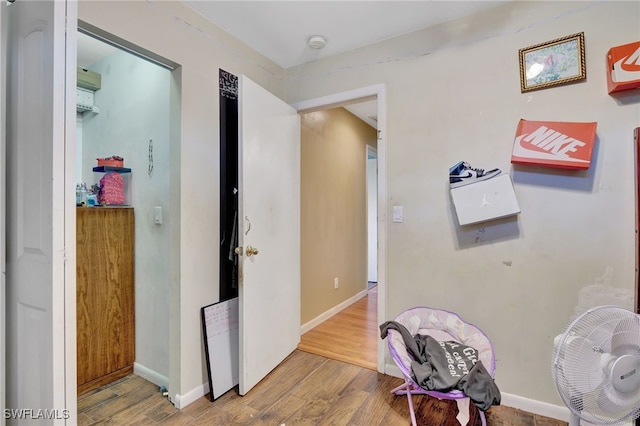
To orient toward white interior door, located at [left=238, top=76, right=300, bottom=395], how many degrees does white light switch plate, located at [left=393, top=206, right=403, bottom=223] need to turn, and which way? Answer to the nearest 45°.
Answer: approximately 90° to its right

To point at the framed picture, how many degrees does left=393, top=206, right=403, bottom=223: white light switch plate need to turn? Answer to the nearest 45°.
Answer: approximately 90° to its left

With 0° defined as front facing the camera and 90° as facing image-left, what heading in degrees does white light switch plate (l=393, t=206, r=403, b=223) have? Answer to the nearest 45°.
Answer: approximately 0°

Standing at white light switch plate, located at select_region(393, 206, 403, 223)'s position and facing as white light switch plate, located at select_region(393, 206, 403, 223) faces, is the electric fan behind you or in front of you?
in front

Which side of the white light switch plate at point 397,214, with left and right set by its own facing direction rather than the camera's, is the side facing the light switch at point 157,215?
right

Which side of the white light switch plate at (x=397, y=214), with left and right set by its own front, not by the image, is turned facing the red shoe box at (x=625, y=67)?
left

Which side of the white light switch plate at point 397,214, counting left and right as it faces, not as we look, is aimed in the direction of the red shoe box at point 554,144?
left
